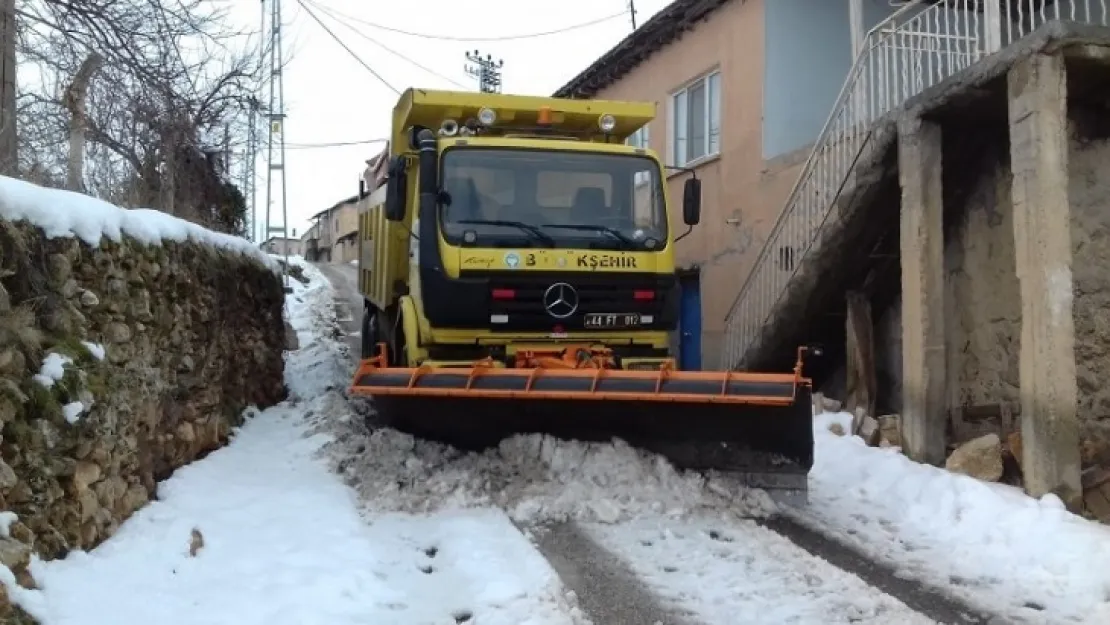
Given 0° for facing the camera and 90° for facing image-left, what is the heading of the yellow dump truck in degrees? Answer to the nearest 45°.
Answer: approximately 0°

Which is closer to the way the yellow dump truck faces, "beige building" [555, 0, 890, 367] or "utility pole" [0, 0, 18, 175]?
the utility pole

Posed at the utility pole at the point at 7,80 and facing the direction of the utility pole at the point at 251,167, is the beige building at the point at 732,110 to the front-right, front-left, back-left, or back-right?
front-right

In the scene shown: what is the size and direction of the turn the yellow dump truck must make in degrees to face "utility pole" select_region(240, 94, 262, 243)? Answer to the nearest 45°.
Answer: approximately 135° to its right

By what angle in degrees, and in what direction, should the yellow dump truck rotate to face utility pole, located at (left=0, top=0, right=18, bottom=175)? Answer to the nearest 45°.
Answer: approximately 90° to its right

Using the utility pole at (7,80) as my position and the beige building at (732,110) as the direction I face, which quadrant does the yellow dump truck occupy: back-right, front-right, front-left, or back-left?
front-right

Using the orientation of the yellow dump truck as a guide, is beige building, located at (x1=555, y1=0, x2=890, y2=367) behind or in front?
behind

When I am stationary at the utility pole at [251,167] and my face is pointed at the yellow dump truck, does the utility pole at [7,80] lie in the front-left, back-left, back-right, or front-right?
front-right

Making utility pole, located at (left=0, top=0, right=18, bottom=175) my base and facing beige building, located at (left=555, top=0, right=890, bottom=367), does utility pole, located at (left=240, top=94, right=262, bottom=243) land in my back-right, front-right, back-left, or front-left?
front-left
